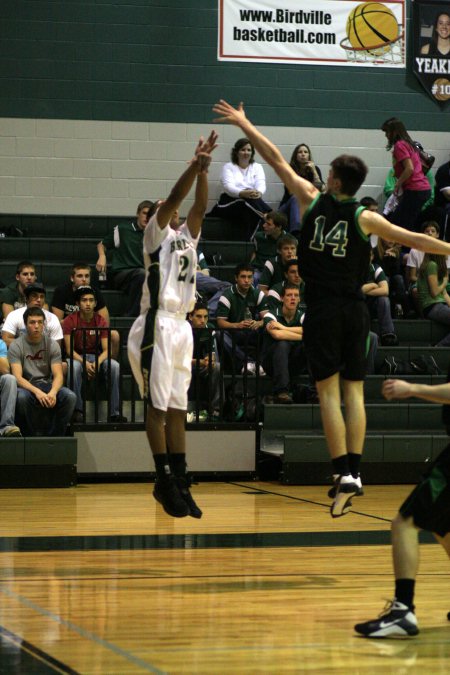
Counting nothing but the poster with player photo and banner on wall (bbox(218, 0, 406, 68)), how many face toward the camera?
2

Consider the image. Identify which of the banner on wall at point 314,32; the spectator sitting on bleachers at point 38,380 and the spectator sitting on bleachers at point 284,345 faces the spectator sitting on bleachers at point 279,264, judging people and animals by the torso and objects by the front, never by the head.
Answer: the banner on wall

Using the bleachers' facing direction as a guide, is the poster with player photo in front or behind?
behind

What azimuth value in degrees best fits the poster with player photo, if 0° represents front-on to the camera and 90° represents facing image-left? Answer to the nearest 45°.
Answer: approximately 0°

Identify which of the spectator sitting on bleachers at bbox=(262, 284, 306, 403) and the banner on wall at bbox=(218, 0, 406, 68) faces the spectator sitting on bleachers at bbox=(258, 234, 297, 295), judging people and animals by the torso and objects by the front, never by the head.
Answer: the banner on wall

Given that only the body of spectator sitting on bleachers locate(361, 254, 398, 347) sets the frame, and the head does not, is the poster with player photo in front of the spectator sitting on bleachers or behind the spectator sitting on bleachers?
behind

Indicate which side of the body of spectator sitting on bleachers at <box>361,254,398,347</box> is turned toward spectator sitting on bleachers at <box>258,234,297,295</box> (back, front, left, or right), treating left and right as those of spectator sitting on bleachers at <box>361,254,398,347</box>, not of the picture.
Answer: right

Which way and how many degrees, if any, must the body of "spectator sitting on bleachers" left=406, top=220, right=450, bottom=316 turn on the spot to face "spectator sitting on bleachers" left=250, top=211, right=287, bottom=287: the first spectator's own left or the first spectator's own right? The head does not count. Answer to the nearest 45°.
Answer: approximately 90° to the first spectator's own right

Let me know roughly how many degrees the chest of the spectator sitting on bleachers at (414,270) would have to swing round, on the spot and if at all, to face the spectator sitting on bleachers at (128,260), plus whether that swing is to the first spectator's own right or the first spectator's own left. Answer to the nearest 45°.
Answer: approximately 45° to the first spectator's own right
